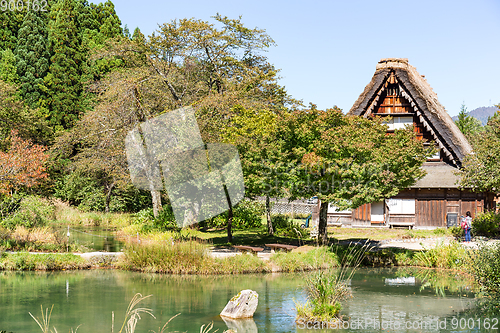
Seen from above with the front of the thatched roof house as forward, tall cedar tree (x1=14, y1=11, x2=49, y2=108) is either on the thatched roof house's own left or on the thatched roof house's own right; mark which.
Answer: on the thatched roof house's own right

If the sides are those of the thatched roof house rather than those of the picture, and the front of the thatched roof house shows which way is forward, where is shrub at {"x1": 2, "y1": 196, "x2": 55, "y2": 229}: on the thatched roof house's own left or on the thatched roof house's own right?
on the thatched roof house's own right

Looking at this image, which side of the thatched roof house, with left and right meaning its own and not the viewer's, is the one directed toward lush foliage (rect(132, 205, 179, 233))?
right

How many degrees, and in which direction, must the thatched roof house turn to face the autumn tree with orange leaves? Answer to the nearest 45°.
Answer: approximately 45° to its right

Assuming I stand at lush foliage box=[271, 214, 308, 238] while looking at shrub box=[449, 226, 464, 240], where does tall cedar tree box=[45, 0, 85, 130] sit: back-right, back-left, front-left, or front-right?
back-left

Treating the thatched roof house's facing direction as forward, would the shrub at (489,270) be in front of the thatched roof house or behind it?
in front

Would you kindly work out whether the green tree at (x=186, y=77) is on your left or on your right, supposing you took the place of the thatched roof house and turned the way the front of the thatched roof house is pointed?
on your right

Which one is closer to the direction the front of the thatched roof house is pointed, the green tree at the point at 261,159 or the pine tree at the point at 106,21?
the green tree

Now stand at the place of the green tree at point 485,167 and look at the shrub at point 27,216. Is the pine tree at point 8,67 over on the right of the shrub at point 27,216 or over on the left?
right

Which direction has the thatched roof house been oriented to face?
toward the camera

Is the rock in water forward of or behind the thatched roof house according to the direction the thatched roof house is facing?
forward

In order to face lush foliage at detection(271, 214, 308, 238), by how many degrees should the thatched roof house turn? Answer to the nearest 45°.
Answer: approximately 45° to its right

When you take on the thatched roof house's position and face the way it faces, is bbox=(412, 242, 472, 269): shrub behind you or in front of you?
in front
